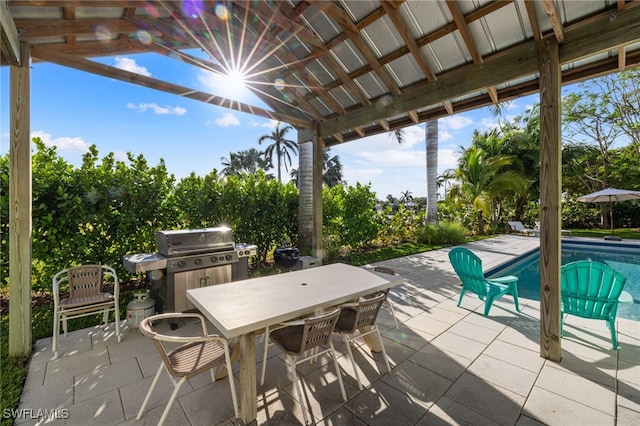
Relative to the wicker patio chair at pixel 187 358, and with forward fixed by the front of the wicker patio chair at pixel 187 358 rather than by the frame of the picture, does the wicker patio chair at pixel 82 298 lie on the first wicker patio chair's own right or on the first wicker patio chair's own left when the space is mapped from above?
on the first wicker patio chair's own left

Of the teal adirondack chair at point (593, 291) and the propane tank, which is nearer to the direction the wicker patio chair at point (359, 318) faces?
the propane tank

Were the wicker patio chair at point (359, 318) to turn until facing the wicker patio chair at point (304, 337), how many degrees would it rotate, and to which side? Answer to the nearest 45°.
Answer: approximately 90° to its left

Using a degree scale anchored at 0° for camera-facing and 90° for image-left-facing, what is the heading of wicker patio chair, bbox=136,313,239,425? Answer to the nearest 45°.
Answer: approximately 225°

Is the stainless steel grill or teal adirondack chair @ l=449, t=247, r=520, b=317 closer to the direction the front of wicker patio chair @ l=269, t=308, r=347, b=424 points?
the stainless steel grill

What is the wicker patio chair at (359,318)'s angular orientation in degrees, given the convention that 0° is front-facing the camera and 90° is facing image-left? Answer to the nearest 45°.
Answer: approximately 135°

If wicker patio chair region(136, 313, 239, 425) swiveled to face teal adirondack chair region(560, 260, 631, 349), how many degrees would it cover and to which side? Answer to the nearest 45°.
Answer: approximately 45° to its right

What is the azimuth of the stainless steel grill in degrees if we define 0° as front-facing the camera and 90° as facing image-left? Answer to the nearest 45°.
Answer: approximately 315°

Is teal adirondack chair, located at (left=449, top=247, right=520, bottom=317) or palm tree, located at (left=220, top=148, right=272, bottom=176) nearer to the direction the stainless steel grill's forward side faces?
the teal adirondack chair

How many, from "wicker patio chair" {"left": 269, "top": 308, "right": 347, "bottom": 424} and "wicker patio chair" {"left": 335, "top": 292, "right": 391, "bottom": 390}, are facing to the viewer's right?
0

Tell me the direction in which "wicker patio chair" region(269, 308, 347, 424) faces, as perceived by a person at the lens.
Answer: facing away from the viewer and to the left of the viewer

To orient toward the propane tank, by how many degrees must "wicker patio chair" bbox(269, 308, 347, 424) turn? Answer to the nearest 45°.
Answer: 0° — it already faces it

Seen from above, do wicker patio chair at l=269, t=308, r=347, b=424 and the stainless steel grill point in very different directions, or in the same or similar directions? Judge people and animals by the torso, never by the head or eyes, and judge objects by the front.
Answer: very different directions

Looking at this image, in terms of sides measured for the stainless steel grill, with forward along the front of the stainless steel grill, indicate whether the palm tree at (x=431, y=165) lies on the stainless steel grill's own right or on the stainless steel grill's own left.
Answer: on the stainless steel grill's own left
